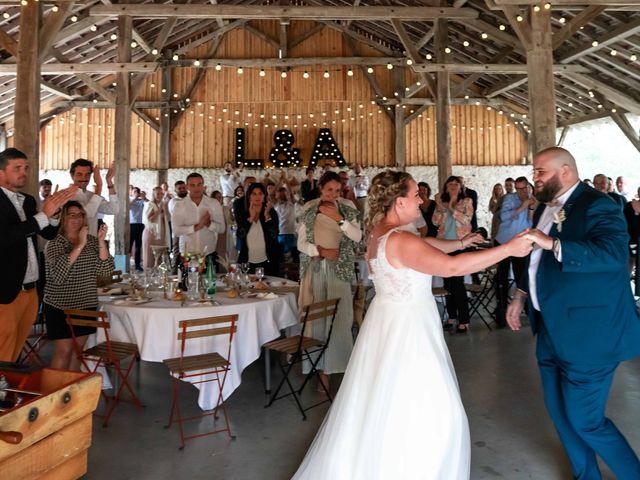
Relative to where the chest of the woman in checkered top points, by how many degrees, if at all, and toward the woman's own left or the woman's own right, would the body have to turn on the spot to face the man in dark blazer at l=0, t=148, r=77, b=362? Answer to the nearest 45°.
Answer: approximately 90° to the woman's own right

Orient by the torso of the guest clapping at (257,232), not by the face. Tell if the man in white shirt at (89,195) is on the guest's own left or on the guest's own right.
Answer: on the guest's own right

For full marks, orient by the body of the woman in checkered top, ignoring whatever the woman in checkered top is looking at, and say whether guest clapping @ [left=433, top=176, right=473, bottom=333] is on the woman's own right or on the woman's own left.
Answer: on the woman's own left

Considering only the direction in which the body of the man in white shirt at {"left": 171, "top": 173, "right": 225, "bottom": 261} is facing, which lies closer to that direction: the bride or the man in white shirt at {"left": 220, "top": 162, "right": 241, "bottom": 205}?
the bride

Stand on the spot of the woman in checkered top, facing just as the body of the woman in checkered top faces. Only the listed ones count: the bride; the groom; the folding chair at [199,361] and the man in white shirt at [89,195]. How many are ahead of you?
3

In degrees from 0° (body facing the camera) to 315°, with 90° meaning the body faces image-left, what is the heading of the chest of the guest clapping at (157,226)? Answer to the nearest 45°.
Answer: approximately 315°

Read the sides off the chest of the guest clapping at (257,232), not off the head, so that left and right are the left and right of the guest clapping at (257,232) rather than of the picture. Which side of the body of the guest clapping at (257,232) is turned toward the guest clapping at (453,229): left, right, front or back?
left

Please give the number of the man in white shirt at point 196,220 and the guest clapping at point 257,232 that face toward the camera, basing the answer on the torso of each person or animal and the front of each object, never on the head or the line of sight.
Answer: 2

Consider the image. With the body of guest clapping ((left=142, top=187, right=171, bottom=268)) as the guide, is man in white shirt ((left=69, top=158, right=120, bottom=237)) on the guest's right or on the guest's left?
on the guest's right

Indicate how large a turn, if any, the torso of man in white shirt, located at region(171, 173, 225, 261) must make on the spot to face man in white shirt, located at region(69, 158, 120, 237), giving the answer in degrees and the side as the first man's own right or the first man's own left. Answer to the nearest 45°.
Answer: approximately 45° to the first man's own right

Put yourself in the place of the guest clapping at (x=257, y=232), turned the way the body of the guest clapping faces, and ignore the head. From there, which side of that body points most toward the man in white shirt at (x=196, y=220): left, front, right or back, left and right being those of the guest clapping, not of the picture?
right

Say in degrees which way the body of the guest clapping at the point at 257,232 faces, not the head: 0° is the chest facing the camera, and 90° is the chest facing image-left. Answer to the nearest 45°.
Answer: approximately 0°
